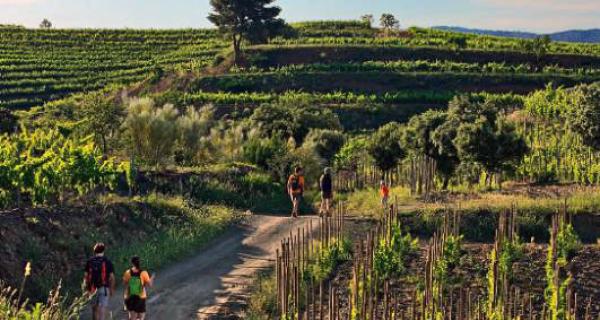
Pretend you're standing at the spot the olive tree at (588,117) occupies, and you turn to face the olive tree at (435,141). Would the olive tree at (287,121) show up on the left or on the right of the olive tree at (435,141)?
right

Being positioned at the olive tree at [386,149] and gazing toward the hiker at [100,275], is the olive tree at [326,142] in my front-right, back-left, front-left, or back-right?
back-right

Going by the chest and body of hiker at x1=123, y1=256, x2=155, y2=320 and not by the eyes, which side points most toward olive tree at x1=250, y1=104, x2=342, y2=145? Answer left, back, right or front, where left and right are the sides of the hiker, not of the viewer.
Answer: front

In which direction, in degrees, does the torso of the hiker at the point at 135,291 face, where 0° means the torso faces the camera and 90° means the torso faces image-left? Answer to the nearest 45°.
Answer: approximately 180°

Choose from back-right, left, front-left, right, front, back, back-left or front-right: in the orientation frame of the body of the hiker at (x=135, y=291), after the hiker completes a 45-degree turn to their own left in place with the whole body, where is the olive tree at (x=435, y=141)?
right

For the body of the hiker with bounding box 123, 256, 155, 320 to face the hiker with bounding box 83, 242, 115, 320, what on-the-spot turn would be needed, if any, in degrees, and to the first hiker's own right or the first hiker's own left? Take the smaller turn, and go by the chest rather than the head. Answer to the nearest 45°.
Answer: approximately 90° to the first hiker's own left

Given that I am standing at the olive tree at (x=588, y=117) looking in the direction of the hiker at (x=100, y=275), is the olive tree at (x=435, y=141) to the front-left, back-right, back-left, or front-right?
front-right

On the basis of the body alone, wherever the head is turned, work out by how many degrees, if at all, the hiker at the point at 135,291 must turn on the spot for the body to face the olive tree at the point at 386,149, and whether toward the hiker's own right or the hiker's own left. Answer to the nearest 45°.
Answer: approximately 45° to the hiker's own right

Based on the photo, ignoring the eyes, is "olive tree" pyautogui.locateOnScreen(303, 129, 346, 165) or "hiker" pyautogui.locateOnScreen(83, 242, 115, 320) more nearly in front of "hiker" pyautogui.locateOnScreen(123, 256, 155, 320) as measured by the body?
the olive tree

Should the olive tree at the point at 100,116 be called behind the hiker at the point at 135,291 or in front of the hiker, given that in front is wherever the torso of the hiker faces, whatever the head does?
in front

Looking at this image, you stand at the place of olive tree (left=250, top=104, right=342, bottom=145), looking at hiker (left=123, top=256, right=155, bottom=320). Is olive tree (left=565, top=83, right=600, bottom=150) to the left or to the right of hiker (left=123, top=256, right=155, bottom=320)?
left

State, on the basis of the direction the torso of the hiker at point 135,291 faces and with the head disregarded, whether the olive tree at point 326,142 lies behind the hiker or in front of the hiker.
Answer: in front

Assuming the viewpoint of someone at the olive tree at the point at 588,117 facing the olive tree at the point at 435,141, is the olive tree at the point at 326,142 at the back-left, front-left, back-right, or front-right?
front-right

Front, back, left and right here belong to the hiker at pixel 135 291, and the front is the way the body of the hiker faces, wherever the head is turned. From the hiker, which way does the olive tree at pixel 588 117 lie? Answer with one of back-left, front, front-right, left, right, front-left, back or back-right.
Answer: front-right
